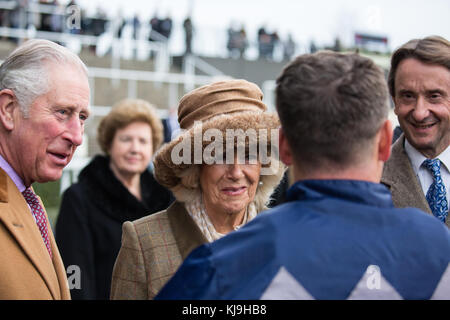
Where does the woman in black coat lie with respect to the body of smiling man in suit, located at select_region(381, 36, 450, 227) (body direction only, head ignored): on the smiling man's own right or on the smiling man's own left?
on the smiling man's own right

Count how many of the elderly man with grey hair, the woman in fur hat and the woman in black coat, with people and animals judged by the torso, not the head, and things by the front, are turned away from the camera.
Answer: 0

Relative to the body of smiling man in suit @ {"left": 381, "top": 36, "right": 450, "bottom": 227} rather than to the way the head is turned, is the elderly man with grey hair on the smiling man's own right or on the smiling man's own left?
on the smiling man's own right

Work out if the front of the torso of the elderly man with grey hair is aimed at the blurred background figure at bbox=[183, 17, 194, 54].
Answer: no

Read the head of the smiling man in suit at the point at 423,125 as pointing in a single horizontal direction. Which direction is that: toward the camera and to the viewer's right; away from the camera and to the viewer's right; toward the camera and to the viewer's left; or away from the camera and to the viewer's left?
toward the camera and to the viewer's left

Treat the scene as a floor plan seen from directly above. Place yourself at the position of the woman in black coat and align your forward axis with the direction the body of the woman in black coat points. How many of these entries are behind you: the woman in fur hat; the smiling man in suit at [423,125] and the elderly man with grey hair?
0

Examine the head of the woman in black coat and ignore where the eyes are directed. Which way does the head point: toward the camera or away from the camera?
toward the camera

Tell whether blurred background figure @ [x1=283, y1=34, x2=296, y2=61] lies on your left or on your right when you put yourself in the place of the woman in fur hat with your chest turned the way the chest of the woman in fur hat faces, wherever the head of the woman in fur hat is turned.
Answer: on your left

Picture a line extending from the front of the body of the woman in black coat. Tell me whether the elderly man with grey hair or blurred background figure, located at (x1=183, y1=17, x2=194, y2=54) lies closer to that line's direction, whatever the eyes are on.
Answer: the elderly man with grey hair

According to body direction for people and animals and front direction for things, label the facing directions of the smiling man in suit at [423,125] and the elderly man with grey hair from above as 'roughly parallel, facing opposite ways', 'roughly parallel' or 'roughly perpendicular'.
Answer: roughly perpendicular

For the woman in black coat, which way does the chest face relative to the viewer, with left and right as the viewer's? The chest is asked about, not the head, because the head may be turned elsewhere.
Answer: facing the viewer and to the right of the viewer

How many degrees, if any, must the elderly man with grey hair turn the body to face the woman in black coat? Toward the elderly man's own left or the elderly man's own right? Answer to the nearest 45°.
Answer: approximately 135° to the elderly man's own left

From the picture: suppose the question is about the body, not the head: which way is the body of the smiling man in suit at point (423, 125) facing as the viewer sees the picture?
toward the camera
